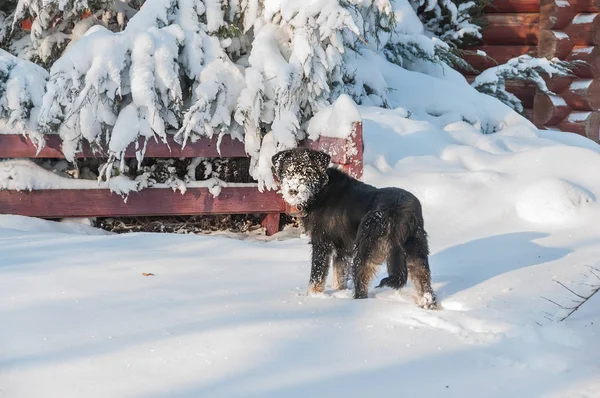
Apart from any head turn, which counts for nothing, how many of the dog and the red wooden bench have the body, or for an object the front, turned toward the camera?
1

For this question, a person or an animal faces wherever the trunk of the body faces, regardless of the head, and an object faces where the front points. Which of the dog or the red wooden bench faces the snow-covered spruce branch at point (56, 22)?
the dog

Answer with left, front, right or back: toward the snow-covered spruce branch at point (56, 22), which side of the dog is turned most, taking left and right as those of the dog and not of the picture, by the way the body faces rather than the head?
front

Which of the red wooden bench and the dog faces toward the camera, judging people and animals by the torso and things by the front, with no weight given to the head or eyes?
the red wooden bench

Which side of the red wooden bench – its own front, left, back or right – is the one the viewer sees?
front

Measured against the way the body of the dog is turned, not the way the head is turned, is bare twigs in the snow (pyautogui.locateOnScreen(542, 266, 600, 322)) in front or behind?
behind

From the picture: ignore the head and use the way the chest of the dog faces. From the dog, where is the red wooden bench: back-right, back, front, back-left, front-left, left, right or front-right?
front
